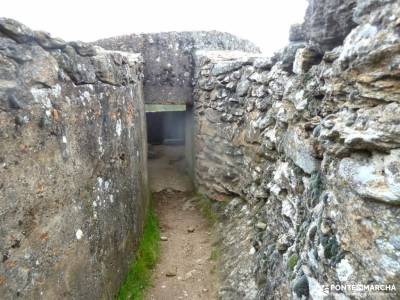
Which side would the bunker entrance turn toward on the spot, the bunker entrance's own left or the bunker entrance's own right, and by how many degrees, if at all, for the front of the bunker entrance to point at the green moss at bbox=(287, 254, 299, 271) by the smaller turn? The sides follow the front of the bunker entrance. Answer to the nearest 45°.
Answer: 0° — it already faces it

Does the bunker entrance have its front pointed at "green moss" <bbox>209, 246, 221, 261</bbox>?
yes

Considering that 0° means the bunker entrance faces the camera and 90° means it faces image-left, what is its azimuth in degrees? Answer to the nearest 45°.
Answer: approximately 0°

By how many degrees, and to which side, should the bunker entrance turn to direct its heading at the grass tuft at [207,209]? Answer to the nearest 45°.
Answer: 0° — it already faces it
